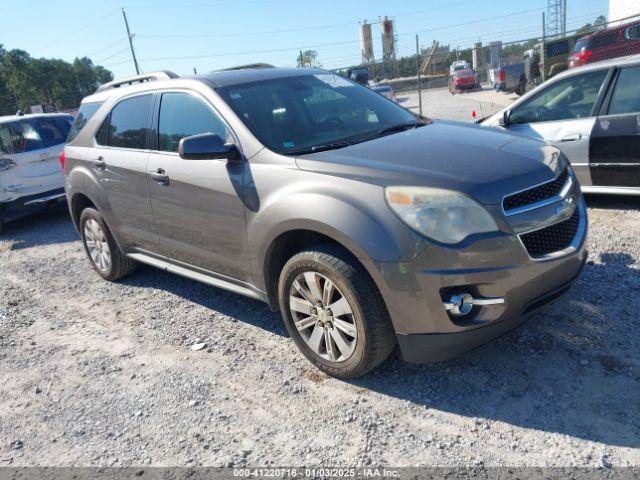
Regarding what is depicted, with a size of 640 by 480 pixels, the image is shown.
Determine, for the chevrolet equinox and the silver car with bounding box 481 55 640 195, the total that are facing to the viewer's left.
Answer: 1

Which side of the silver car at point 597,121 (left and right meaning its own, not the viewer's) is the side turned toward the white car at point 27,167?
front

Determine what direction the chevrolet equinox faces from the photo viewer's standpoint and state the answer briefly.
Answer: facing the viewer and to the right of the viewer

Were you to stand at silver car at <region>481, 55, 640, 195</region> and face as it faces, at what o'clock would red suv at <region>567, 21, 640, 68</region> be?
The red suv is roughly at 3 o'clock from the silver car.

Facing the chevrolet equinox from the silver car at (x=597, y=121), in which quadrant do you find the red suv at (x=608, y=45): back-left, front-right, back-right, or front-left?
back-right

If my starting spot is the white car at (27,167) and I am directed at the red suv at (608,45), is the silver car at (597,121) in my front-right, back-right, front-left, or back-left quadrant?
front-right

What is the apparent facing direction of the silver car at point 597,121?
to the viewer's left

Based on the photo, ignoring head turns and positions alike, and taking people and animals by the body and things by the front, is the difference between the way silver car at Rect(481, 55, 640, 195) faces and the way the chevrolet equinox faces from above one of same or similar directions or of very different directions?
very different directions

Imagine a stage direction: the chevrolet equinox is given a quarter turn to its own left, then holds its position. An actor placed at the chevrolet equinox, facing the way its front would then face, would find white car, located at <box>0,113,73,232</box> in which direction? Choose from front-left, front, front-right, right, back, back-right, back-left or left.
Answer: left

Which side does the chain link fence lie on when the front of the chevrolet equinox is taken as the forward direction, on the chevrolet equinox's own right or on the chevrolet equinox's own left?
on the chevrolet equinox's own left

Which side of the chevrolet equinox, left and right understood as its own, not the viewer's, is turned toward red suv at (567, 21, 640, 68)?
left

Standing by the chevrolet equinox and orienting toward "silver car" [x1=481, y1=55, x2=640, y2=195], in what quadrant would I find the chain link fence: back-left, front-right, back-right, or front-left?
front-left
